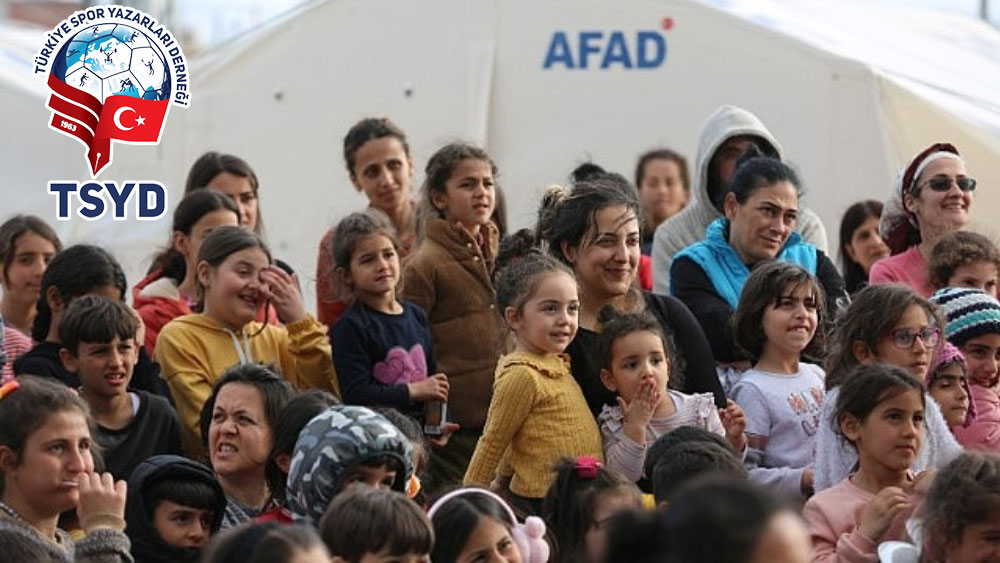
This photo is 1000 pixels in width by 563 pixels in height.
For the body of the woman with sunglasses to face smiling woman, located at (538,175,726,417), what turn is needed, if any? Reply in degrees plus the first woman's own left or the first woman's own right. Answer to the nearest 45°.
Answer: approximately 90° to the first woman's own right

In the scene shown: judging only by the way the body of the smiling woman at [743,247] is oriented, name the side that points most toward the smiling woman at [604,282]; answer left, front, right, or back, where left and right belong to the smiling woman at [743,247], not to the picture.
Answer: right

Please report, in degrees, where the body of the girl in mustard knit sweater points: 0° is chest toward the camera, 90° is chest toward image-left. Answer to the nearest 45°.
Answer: approximately 315°

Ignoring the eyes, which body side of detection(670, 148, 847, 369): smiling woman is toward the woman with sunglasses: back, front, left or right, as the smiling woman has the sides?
left

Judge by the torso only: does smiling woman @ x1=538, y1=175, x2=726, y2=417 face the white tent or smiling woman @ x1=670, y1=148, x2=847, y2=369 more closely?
the smiling woman

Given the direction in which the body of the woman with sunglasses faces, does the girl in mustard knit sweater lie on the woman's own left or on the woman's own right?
on the woman's own right
